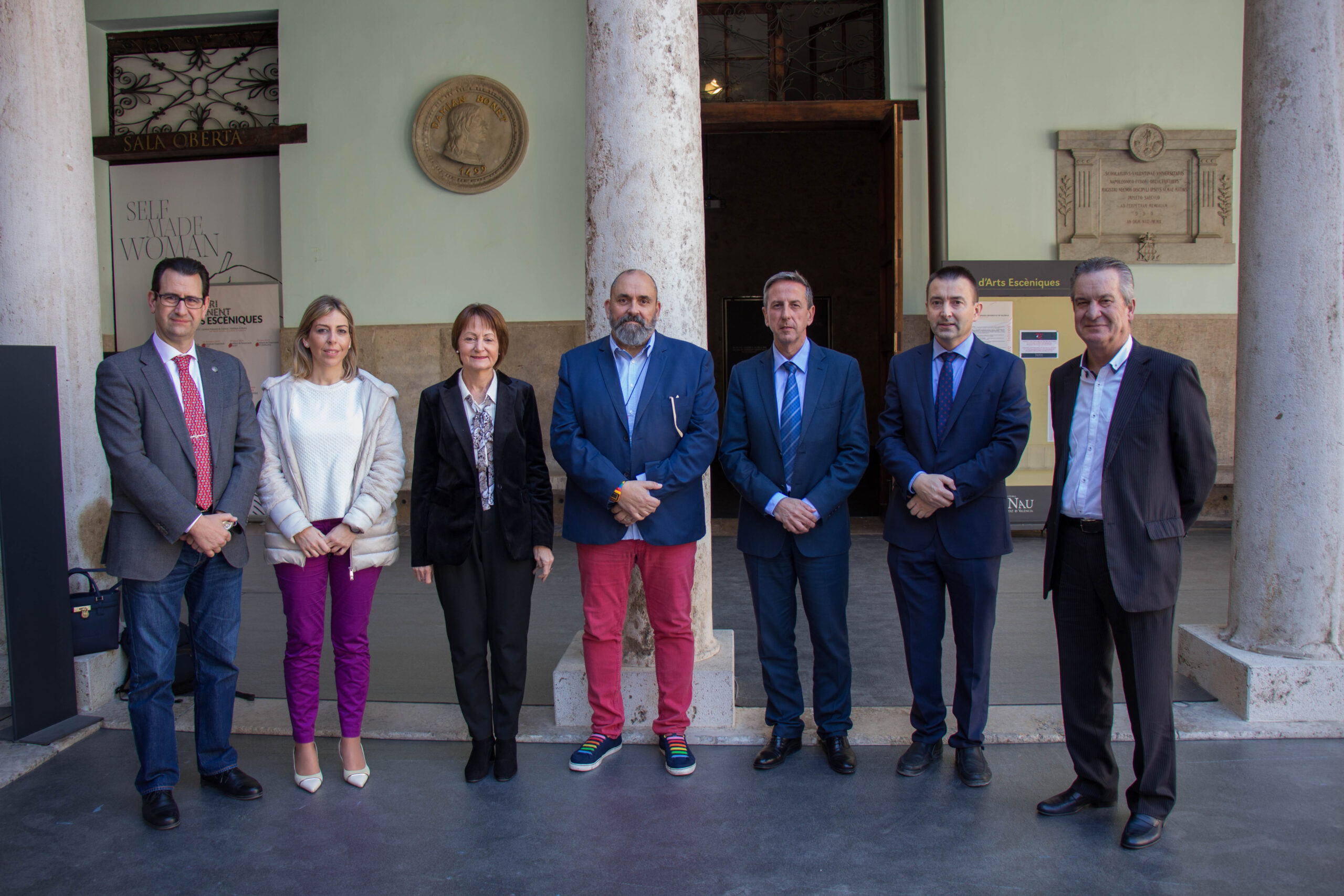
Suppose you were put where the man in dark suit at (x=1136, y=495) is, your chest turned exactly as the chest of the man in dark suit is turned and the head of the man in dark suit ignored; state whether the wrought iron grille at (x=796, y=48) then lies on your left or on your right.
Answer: on your right

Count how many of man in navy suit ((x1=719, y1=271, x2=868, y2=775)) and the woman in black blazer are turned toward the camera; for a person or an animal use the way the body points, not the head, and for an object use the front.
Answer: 2

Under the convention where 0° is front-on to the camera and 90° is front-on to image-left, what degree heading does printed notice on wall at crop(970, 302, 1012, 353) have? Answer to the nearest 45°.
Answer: approximately 0°

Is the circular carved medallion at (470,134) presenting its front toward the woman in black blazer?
yes

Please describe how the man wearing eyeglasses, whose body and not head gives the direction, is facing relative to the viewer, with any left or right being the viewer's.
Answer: facing the viewer and to the right of the viewer

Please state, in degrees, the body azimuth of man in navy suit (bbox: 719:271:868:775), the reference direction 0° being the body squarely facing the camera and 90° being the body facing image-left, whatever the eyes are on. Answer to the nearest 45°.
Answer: approximately 0°

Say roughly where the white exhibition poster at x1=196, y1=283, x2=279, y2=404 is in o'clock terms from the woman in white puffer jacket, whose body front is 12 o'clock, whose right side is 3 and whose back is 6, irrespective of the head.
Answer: The white exhibition poster is roughly at 6 o'clock from the woman in white puffer jacket.

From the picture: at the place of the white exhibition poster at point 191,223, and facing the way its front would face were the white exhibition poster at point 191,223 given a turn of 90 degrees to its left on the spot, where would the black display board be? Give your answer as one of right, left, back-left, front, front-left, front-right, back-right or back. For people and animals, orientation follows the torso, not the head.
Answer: right

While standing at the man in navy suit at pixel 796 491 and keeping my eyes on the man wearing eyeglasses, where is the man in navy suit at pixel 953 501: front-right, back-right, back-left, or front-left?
back-left
